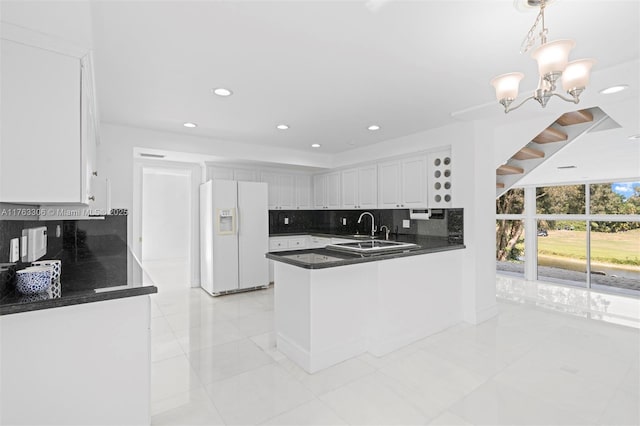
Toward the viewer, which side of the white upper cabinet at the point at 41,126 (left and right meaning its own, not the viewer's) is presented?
right

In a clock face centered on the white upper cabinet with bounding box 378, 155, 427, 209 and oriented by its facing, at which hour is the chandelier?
The chandelier is roughly at 10 o'clock from the white upper cabinet.

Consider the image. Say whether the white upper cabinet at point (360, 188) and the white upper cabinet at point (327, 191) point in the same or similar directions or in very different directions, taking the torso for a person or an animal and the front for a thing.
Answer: same or similar directions

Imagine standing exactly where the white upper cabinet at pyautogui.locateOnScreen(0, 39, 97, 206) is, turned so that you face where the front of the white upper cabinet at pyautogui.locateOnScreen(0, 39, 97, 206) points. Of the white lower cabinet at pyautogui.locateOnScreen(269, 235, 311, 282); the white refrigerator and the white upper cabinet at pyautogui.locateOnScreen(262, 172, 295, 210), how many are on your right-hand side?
0

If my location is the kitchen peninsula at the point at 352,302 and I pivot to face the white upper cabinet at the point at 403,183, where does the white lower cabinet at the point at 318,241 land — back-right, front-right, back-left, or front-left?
front-left

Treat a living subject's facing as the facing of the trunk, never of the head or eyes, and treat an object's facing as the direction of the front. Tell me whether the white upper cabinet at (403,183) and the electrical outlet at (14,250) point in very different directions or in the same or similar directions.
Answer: very different directions

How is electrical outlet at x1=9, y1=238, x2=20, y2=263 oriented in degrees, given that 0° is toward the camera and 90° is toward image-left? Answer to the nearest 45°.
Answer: approximately 315°

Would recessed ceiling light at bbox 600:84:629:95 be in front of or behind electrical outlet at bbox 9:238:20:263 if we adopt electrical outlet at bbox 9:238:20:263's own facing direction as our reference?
in front

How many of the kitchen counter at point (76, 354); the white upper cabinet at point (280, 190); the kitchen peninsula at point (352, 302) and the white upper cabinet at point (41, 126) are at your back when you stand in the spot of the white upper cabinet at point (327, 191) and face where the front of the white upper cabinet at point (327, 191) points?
0

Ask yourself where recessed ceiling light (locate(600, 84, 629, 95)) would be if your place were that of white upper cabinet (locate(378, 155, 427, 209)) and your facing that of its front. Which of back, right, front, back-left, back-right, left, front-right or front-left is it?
left

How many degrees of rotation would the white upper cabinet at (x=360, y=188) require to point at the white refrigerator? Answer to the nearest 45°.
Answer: approximately 45° to its right

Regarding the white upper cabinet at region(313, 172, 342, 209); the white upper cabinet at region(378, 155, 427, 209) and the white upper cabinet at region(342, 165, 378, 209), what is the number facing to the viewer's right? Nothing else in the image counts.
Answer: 0

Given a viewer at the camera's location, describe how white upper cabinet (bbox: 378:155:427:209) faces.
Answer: facing the viewer and to the left of the viewer

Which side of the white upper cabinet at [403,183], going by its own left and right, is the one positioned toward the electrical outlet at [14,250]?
front

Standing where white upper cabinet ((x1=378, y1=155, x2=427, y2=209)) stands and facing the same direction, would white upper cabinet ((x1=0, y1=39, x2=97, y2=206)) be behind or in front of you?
in front
